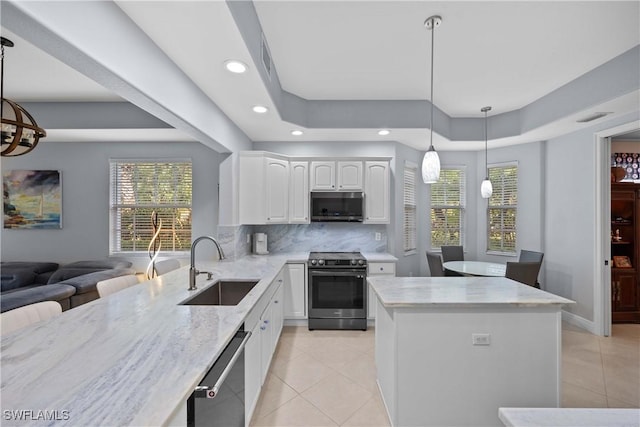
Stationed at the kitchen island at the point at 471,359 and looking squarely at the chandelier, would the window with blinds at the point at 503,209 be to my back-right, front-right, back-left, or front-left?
back-right

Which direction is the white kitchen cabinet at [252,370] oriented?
to the viewer's right

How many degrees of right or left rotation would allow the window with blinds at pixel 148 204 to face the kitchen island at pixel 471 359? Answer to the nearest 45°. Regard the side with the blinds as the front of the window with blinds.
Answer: approximately 45° to its left

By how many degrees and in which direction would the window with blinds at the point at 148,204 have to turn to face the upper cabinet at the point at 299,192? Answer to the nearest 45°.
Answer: approximately 45° to its left

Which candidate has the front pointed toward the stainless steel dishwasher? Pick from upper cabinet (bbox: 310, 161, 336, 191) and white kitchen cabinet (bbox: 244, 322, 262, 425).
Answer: the upper cabinet

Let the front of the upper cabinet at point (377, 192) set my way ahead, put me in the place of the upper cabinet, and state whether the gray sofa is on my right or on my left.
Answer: on my right

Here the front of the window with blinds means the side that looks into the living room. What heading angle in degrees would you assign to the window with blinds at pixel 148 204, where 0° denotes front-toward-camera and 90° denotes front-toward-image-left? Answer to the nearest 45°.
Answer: approximately 0°

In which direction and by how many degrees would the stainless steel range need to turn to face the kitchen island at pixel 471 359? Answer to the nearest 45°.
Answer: approximately 45° to its left
